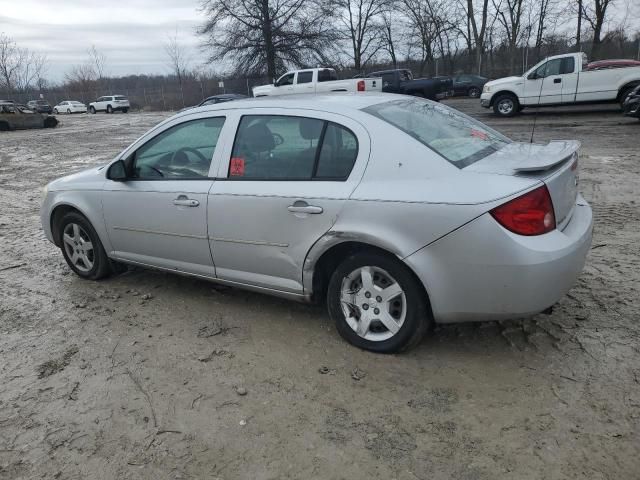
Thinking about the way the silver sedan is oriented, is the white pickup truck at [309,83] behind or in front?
in front

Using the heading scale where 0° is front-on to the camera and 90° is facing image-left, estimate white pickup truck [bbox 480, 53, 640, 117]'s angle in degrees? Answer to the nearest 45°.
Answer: approximately 90°

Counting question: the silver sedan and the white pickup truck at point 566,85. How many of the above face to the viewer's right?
0

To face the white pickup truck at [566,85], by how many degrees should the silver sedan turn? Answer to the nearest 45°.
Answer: approximately 90° to its right

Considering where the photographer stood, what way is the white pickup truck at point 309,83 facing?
facing away from the viewer and to the left of the viewer

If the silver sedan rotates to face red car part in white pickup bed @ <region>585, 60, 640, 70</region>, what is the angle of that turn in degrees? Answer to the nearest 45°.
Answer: approximately 90° to its right

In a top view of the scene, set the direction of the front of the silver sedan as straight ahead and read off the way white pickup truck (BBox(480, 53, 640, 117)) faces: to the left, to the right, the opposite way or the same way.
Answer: the same way

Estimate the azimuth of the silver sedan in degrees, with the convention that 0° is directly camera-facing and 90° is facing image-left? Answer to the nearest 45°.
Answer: approximately 135°

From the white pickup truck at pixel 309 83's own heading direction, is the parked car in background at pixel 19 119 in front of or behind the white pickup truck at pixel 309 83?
in front
